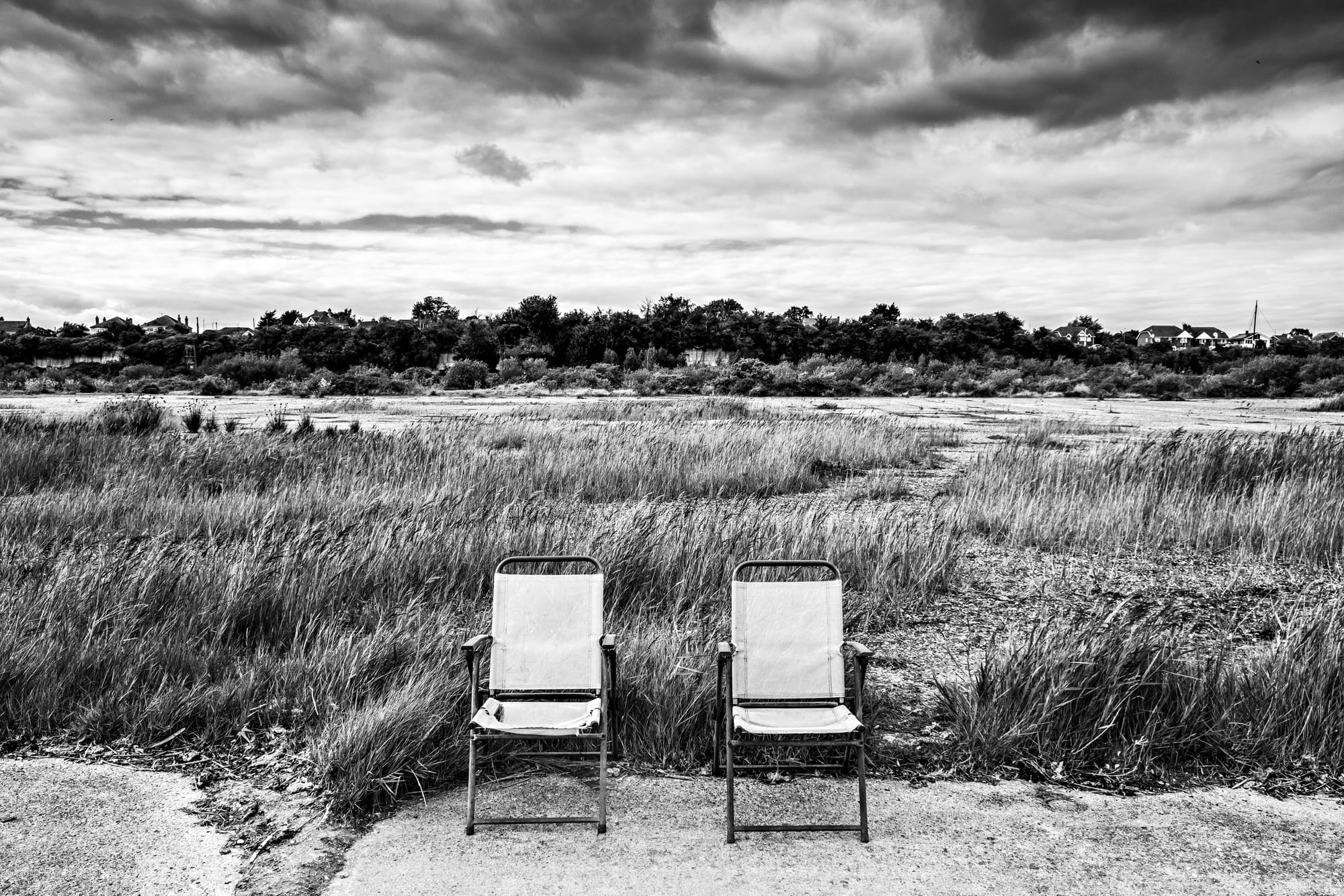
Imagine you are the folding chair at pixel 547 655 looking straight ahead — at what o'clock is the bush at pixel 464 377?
The bush is roughly at 6 o'clock from the folding chair.

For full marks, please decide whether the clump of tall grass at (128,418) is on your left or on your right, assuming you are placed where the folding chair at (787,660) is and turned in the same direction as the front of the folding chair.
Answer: on your right

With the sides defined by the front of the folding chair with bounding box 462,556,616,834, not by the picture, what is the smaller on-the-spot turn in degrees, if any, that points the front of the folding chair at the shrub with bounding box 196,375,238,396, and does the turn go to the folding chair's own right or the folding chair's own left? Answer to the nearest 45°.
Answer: approximately 180°

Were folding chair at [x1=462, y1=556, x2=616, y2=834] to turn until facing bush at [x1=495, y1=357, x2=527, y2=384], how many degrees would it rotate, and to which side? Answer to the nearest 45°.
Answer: approximately 180°

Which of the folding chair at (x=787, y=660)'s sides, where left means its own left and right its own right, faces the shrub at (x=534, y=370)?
back

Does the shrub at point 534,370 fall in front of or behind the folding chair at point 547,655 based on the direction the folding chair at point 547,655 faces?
behind

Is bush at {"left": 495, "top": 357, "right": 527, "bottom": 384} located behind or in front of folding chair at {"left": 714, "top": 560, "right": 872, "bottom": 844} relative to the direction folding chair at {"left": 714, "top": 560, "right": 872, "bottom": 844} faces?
behind

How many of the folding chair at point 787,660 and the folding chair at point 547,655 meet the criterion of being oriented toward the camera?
2

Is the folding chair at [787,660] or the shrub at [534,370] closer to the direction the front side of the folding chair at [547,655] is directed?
the folding chair

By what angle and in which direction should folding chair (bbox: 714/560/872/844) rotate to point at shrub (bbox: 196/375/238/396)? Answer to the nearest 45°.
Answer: approximately 135° to its right

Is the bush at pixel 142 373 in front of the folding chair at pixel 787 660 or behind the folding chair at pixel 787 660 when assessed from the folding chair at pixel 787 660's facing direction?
behind
